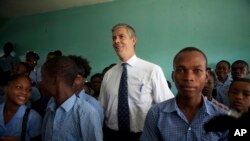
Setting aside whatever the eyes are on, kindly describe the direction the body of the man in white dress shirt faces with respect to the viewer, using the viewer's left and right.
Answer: facing the viewer and to the left of the viewer
